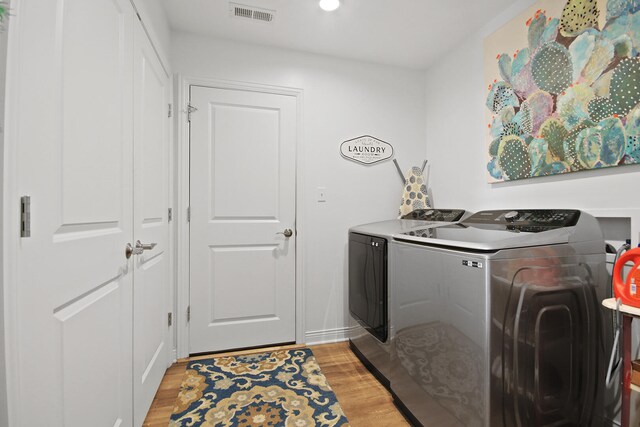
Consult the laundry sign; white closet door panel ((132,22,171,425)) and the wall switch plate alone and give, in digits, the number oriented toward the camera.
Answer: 2

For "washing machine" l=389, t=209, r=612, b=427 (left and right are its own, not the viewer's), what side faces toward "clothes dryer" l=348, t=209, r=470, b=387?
right

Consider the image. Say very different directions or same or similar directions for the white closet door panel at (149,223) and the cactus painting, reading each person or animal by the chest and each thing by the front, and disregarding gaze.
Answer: very different directions

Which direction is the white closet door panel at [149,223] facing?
to the viewer's right

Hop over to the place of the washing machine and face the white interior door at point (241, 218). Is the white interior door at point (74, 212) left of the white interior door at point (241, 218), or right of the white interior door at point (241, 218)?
left

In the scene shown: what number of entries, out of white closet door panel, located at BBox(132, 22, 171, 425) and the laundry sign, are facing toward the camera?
1

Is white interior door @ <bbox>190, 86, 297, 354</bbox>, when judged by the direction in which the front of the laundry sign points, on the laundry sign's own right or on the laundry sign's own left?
on the laundry sign's own right

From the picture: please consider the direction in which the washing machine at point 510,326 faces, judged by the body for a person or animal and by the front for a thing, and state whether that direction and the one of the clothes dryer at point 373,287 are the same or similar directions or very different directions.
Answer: same or similar directions

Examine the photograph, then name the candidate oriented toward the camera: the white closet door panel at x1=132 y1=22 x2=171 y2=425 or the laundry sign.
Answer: the laundry sign

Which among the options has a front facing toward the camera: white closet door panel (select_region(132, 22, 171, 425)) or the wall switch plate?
the wall switch plate

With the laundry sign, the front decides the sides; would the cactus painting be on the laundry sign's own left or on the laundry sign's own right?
on the laundry sign's own left

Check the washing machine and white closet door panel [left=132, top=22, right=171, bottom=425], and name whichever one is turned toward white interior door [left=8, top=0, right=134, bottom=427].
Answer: the washing machine

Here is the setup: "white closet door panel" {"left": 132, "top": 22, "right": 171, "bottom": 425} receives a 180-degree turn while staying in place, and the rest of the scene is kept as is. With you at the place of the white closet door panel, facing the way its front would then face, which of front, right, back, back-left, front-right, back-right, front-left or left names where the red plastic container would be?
back-left

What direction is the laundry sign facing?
toward the camera

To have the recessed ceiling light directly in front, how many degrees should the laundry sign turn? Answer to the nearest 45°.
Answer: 0° — it already faces it

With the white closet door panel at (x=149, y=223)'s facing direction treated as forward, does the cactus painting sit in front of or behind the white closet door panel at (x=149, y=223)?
in front

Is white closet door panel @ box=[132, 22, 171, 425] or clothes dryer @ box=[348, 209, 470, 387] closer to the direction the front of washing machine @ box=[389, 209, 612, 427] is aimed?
the white closet door panel

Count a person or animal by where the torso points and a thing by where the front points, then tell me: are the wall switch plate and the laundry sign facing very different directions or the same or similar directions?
same or similar directions
